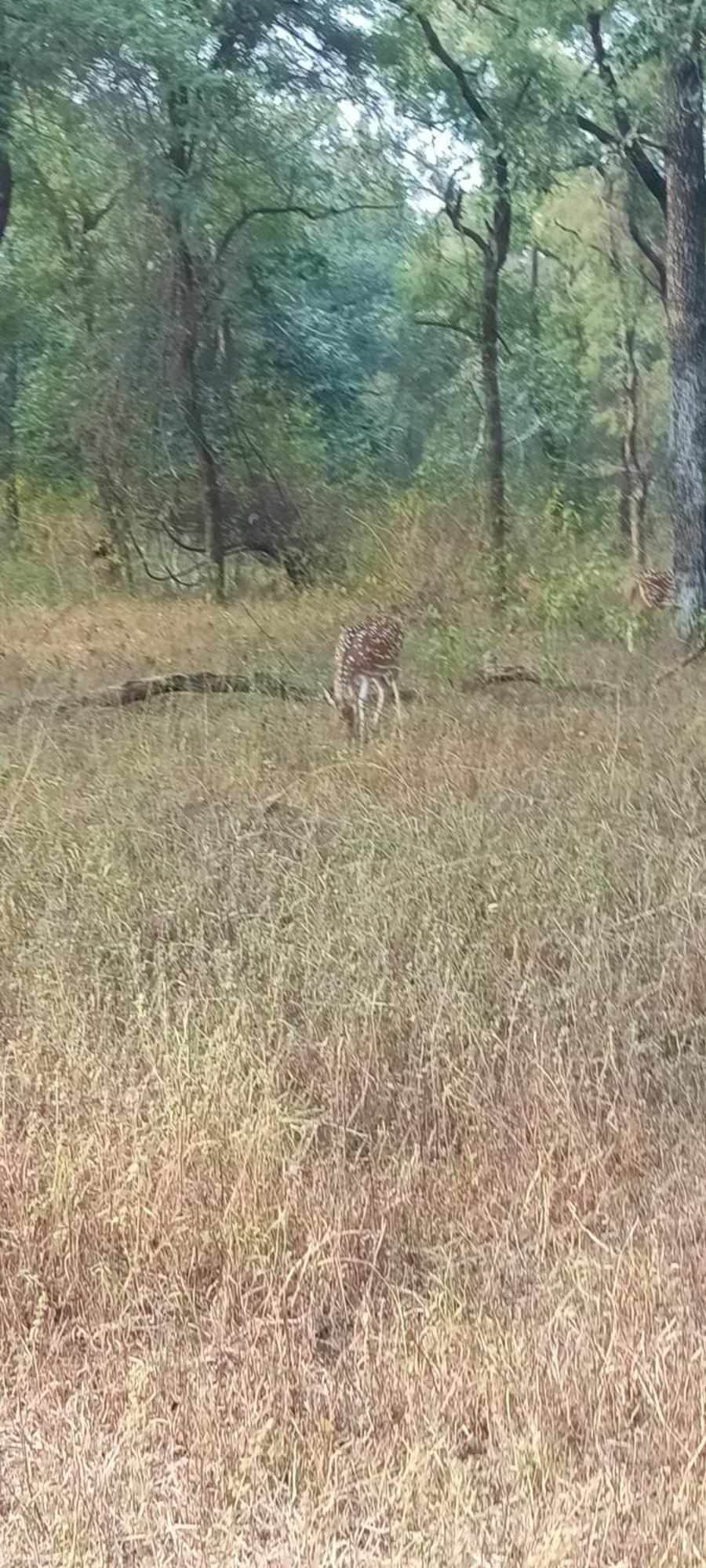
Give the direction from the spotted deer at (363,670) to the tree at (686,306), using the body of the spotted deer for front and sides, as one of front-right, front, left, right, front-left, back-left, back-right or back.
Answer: back

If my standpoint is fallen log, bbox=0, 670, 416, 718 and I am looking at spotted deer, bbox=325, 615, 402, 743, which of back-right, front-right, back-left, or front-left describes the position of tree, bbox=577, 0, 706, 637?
front-left

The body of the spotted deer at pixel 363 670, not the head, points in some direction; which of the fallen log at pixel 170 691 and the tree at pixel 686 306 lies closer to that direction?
the fallen log

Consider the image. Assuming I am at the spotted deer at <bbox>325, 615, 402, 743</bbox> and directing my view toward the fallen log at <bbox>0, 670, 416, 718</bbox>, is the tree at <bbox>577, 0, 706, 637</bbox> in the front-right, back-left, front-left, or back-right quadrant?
back-right

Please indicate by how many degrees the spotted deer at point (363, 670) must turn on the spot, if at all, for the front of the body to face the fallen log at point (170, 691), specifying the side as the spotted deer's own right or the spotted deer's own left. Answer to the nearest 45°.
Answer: approximately 45° to the spotted deer's own right
